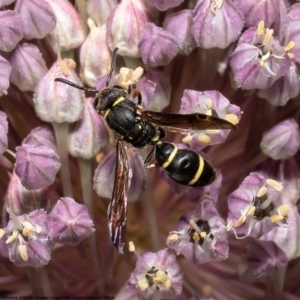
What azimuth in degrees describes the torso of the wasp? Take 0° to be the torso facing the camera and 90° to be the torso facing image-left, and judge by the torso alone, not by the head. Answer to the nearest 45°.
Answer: approximately 135°
